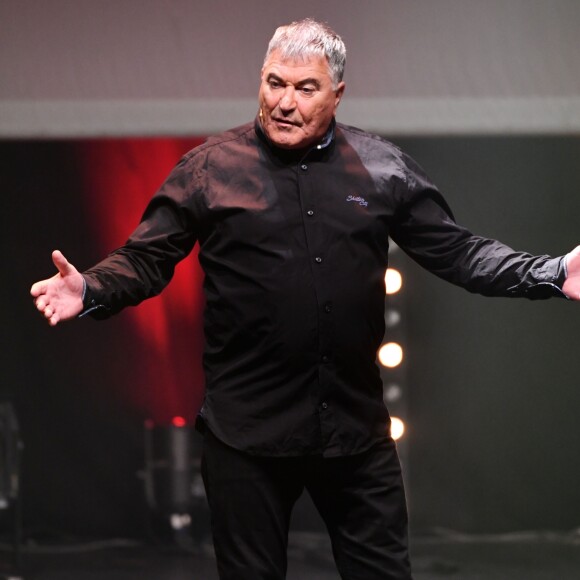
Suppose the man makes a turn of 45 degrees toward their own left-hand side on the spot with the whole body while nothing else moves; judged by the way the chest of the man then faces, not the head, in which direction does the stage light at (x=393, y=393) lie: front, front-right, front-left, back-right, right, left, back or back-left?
back-left

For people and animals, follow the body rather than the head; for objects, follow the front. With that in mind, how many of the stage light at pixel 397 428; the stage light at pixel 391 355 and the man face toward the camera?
3

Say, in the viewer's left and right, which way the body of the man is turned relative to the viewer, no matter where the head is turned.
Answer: facing the viewer

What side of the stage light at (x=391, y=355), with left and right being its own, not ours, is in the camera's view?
front

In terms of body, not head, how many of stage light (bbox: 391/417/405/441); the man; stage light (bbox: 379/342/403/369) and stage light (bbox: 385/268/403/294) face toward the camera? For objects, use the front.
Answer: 4

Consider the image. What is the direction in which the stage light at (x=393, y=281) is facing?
toward the camera

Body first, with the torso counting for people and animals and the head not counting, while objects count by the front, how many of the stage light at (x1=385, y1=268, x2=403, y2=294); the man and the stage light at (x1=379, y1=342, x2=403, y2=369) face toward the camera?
3
